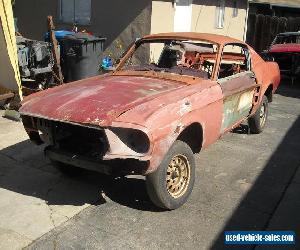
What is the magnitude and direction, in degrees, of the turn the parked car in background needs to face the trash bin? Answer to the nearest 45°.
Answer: approximately 45° to its right

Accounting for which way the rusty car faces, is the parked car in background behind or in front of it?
behind

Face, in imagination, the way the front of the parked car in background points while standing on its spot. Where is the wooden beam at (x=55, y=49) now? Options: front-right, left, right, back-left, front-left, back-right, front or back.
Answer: front-right

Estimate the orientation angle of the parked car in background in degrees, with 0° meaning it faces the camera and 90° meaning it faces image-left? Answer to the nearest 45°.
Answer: approximately 0°

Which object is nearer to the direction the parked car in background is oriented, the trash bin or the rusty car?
the rusty car

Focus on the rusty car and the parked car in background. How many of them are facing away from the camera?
0

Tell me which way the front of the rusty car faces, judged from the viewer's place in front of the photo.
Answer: facing the viewer and to the left of the viewer

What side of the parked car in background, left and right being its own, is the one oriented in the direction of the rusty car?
front
